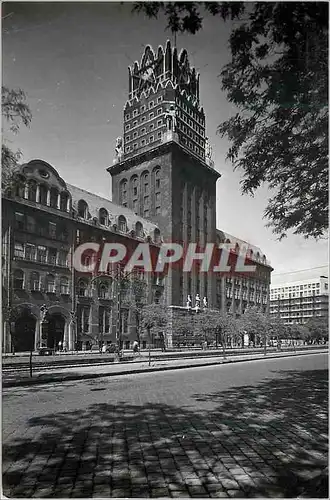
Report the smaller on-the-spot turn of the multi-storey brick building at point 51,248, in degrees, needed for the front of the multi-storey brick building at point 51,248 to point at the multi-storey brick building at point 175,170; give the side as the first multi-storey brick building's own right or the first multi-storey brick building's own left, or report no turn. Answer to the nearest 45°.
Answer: approximately 45° to the first multi-storey brick building's own left
